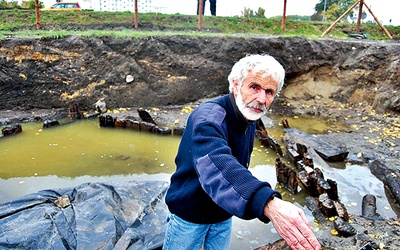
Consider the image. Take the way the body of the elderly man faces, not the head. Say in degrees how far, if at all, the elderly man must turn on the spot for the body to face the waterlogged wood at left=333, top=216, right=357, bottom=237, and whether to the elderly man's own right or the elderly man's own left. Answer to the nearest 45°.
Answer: approximately 90° to the elderly man's own left

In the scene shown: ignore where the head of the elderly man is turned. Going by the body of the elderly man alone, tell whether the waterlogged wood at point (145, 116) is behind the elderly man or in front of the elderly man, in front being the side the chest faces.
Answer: behind

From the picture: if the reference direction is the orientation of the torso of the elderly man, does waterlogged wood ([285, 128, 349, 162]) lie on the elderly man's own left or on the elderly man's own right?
on the elderly man's own left

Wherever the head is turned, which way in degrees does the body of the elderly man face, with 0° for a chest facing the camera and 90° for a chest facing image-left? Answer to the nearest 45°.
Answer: approximately 315°

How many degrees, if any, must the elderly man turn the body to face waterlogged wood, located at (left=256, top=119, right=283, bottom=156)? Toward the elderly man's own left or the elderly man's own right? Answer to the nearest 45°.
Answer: approximately 135° to the elderly man's own left

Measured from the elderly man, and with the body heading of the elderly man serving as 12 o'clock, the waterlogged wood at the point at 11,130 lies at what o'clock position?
The waterlogged wood is roughly at 6 o'clock from the elderly man.

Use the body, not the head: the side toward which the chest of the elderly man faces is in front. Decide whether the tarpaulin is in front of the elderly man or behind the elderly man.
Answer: behind
